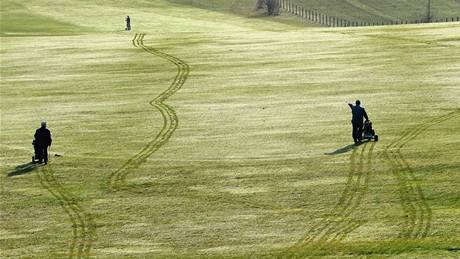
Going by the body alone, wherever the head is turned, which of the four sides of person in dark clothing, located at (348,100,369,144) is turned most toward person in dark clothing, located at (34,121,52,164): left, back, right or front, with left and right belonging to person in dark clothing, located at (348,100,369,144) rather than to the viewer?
left

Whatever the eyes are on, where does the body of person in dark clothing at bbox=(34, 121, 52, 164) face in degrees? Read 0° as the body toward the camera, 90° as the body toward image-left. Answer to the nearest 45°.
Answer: approximately 180°

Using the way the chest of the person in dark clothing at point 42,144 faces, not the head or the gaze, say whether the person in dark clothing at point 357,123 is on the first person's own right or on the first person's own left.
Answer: on the first person's own right

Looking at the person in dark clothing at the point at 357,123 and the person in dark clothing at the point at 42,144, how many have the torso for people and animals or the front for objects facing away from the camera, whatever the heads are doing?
2

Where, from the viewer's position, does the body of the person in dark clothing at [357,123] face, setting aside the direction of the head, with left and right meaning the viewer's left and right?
facing away from the viewer
